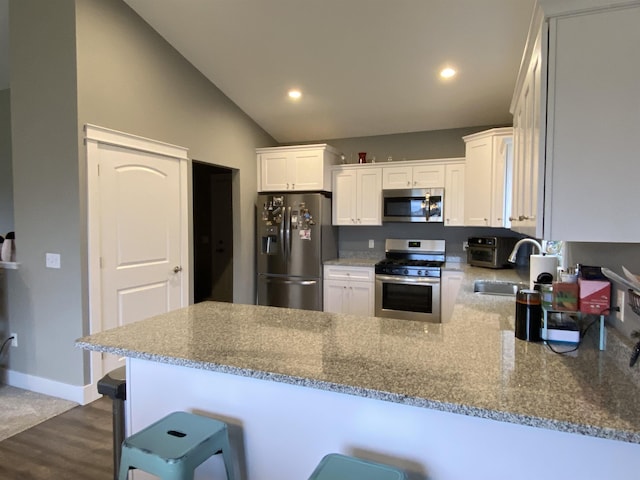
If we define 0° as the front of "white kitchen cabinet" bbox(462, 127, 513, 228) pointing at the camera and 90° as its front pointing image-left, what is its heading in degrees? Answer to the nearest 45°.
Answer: approximately 45°

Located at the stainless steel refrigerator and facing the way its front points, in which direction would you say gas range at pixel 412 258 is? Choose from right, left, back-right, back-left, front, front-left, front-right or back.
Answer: left

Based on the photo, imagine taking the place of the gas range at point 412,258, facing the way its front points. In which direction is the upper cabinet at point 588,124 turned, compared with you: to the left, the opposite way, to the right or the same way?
to the right

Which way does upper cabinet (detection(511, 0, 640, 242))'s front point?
to the viewer's left

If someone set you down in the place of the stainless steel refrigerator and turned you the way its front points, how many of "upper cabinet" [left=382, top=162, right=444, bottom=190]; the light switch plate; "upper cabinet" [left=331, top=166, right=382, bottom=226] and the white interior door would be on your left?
2

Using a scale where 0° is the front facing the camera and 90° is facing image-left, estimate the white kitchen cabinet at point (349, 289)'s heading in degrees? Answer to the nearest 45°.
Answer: approximately 0°

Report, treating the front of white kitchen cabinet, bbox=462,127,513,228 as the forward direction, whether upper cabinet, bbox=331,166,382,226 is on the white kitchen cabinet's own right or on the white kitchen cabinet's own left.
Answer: on the white kitchen cabinet's own right

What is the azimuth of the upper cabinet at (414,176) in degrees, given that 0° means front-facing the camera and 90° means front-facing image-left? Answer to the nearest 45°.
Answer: approximately 0°
